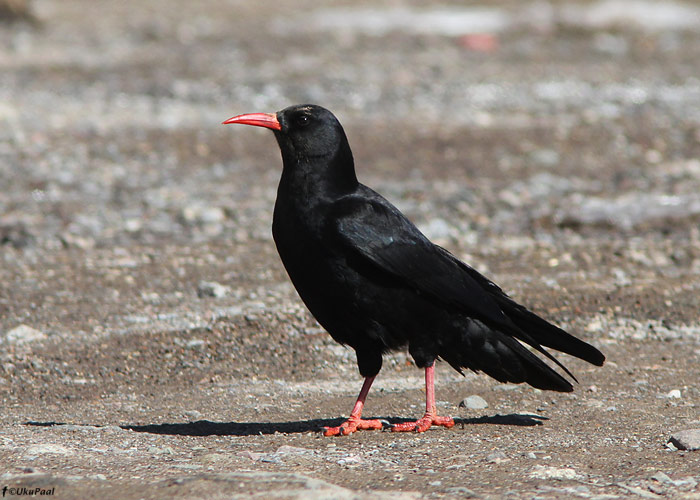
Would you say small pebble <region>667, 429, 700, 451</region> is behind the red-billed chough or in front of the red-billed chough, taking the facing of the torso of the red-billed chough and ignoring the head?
behind

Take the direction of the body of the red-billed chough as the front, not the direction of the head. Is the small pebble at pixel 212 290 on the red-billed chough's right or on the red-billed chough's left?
on the red-billed chough's right

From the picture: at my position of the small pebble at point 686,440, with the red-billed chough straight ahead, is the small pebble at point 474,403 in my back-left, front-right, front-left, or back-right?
front-right

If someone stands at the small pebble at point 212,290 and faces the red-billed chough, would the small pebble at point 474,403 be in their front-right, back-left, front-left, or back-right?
front-left

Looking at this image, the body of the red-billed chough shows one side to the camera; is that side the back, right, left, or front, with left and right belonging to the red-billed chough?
left

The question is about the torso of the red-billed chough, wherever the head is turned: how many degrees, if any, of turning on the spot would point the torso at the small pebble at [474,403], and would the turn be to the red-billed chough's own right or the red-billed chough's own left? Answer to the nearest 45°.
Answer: approximately 135° to the red-billed chough's own right

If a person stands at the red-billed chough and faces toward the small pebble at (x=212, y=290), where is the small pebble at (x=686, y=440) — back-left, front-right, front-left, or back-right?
back-right
